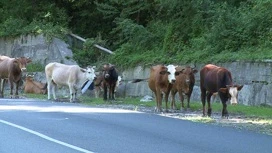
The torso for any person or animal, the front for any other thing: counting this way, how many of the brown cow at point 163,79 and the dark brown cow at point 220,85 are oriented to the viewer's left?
0

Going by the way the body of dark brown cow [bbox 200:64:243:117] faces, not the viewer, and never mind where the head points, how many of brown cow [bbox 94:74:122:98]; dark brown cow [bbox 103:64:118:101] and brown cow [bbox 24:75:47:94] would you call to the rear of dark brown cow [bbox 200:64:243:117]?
3

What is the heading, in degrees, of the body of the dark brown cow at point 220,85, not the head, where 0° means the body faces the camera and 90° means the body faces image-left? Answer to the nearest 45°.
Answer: approximately 315°

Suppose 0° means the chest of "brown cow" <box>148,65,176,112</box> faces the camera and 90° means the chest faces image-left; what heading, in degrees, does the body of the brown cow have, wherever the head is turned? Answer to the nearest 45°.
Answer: approximately 315°

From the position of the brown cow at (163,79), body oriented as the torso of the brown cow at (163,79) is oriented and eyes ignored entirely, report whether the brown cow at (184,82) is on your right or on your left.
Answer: on your left

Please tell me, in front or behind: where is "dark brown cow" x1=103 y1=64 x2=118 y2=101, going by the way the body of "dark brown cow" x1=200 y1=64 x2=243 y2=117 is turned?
behind
